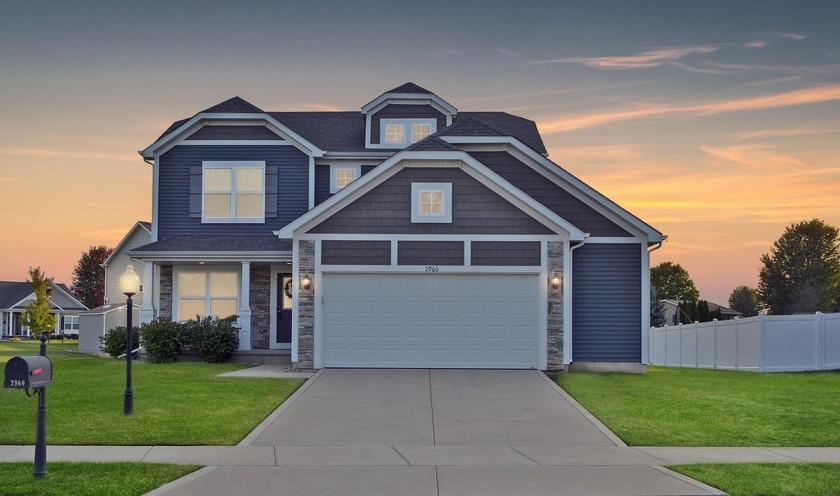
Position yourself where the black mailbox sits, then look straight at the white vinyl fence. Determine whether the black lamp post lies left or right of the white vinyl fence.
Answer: left

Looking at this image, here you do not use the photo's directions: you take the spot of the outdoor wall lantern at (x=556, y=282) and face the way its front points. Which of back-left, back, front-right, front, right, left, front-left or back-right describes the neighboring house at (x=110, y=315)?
back-right

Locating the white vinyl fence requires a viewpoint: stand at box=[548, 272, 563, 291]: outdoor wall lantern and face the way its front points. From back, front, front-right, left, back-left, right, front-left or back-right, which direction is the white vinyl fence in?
back-left

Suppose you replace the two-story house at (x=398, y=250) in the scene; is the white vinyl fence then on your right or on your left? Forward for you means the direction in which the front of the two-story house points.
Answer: on your left

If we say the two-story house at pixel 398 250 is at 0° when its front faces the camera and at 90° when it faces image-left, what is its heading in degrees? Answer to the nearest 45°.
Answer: approximately 0°
